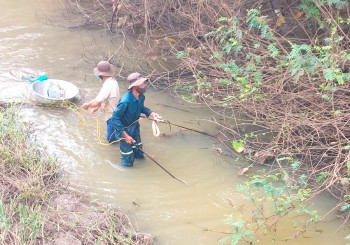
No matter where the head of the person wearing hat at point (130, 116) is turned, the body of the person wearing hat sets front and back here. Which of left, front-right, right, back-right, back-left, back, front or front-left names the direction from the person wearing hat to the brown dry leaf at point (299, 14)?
left

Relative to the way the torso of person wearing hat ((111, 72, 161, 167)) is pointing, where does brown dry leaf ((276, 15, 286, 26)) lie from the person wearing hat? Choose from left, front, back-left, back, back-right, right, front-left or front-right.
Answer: left

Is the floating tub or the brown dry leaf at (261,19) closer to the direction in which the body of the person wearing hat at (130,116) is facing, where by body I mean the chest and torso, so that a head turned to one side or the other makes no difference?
the brown dry leaf

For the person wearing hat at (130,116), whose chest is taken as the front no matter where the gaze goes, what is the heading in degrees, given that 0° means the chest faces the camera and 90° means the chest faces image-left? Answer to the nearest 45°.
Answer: approximately 315°

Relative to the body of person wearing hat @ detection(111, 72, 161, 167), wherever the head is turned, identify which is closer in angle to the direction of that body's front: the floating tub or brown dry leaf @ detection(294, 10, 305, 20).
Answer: the brown dry leaf

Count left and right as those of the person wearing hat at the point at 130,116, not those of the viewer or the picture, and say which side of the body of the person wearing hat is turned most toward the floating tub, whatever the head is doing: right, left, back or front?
back

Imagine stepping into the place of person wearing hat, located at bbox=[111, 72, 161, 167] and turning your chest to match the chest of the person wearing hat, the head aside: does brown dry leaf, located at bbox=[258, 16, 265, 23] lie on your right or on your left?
on your left
